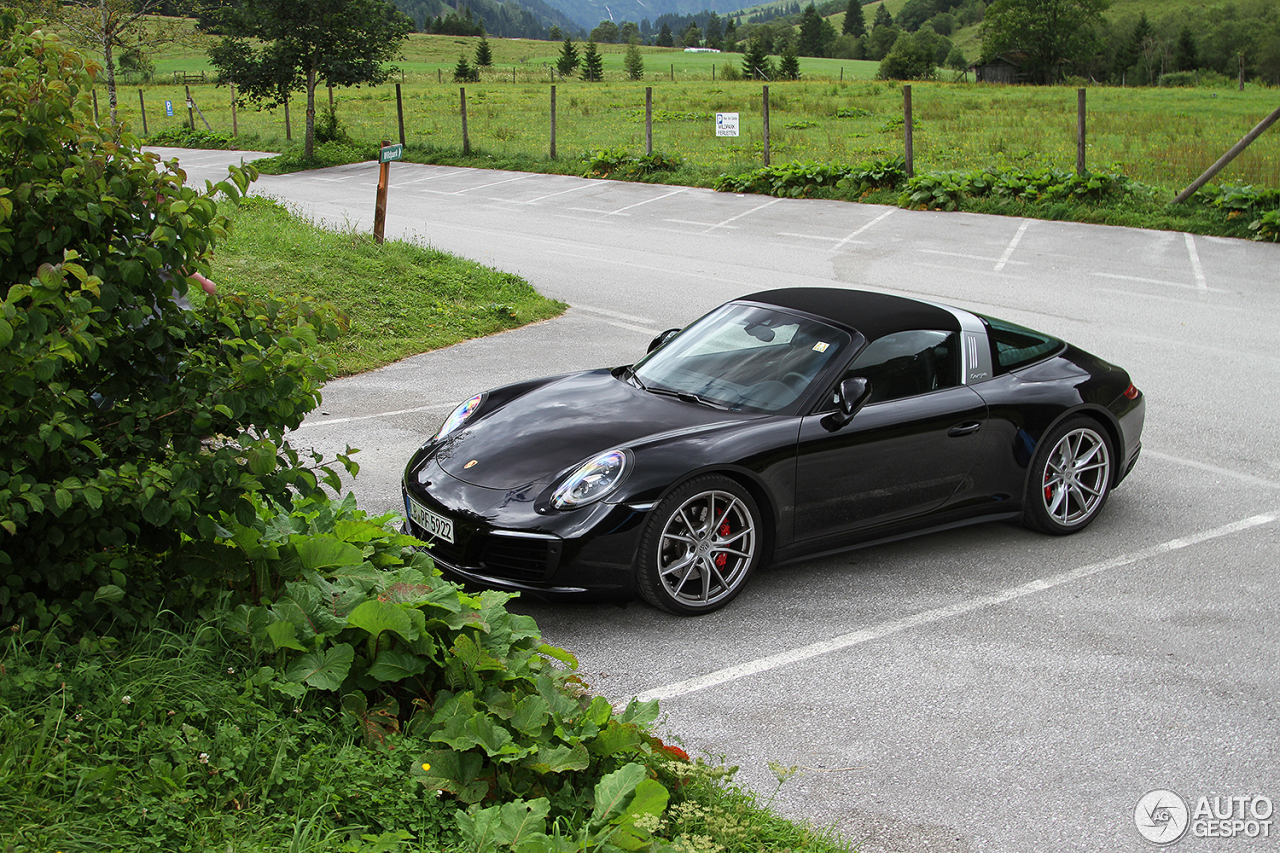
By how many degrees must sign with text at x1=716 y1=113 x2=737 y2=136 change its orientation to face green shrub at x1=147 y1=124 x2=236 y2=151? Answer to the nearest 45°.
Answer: approximately 135° to its right

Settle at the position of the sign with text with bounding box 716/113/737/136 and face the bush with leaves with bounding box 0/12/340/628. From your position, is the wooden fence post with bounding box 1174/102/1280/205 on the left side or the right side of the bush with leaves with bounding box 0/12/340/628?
left

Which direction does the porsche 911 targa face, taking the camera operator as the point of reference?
facing the viewer and to the left of the viewer

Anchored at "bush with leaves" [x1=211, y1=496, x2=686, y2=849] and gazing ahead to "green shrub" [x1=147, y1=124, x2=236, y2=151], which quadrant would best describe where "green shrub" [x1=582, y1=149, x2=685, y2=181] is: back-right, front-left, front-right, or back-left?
front-right

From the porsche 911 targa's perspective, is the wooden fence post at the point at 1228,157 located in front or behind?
behind

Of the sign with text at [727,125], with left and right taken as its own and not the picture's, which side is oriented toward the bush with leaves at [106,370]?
front

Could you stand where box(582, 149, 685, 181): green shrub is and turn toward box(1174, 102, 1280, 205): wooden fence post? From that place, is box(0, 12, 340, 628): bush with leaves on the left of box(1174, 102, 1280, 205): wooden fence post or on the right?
right

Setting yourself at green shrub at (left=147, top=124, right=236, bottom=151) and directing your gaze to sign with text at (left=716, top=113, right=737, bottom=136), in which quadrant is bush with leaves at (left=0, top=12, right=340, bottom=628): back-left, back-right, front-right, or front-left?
front-right

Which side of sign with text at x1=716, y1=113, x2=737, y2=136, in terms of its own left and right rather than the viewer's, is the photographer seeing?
front

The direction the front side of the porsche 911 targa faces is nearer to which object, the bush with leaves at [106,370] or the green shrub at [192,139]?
the bush with leaves

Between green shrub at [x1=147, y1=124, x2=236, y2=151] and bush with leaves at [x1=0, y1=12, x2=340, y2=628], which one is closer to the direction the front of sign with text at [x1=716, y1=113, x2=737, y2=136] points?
the bush with leaves

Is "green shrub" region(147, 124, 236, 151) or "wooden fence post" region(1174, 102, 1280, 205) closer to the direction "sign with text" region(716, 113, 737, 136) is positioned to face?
the wooden fence post

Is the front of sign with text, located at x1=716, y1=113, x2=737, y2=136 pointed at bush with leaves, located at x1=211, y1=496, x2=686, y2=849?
yes

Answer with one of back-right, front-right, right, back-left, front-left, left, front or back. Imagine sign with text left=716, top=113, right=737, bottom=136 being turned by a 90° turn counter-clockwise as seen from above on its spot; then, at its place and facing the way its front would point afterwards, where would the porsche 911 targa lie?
right

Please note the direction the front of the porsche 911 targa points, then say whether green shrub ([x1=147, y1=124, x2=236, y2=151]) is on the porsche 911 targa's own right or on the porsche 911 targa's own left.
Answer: on the porsche 911 targa's own right
